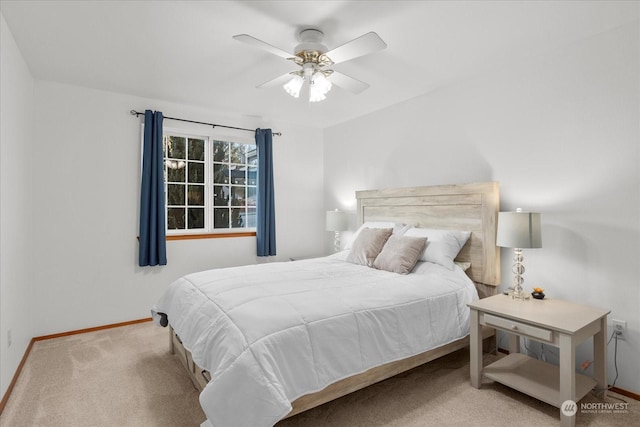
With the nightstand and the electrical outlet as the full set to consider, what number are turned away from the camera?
0

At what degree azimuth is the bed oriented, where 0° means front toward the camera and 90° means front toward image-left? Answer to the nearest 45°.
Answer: approximately 45°

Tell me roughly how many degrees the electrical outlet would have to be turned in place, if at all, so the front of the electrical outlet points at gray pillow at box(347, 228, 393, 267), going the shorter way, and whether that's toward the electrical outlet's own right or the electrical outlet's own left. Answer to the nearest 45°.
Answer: approximately 45° to the electrical outlet's own right

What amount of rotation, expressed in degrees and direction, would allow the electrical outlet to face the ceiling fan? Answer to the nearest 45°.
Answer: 0° — it already faces it

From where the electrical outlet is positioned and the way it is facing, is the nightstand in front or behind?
in front

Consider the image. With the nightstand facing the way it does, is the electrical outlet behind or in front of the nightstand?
behind

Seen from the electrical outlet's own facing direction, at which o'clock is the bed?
The bed is roughly at 2 o'clock from the electrical outlet.

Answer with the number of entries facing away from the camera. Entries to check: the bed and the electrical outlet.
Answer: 0

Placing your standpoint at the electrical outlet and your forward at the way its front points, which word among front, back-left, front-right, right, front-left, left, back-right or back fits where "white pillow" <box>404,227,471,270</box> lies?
front-right

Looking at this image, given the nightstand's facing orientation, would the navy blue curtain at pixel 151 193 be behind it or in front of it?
in front
